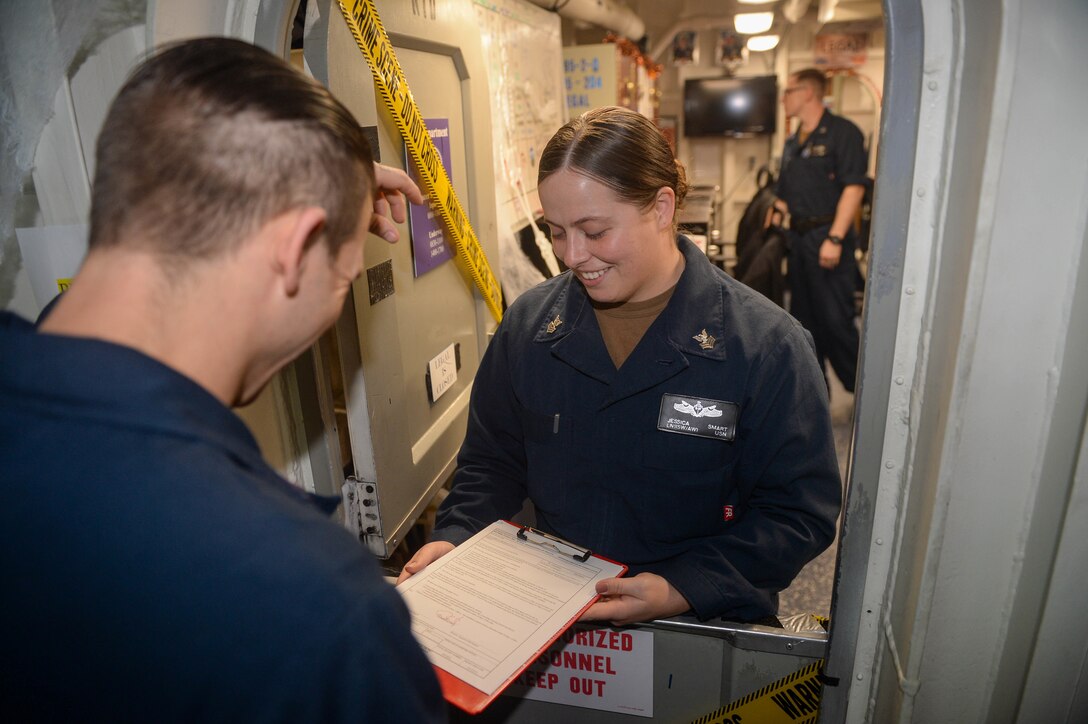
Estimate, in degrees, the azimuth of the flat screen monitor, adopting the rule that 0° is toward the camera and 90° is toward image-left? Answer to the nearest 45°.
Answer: approximately 0°

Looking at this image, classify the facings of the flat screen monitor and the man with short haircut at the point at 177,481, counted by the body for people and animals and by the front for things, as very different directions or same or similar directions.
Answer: very different directions

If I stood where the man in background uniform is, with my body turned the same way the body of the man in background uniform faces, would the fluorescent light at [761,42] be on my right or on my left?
on my right

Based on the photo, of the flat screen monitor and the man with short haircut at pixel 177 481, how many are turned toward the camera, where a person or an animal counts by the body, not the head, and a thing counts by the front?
1

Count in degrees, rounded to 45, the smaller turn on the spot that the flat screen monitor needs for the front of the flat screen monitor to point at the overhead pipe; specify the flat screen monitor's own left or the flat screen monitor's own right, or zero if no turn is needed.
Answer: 0° — it already faces it

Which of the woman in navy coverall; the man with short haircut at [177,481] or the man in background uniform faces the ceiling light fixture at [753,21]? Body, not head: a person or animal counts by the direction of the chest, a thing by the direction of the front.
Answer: the man with short haircut

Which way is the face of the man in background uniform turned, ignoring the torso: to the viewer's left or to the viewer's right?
to the viewer's left

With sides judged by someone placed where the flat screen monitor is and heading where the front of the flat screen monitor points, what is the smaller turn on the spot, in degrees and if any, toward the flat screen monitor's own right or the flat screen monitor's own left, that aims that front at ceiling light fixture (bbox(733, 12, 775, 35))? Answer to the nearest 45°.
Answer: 0° — it already faces it

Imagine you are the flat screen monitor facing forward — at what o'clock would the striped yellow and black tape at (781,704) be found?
The striped yellow and black tape is roughly at 12 o'clock from the flat screen monitor.

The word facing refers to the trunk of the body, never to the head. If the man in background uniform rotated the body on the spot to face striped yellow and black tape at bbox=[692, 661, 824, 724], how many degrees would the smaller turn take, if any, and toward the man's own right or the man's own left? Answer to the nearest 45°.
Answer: approximately 45° to the man's own left
